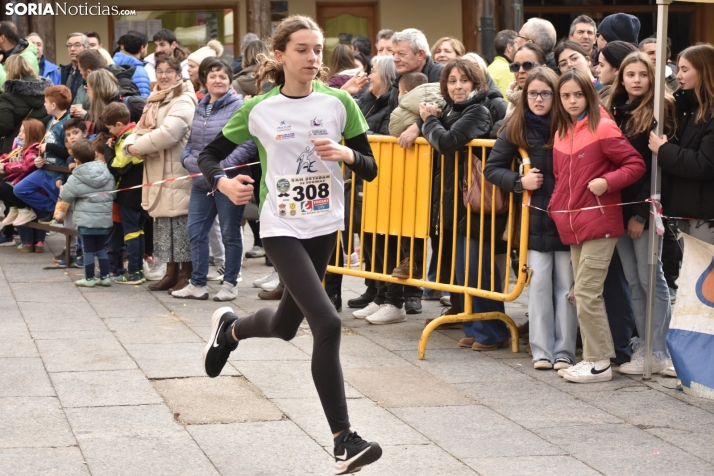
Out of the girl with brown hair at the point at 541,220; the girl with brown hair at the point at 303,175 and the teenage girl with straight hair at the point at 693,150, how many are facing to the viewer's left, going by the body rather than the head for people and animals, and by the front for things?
1

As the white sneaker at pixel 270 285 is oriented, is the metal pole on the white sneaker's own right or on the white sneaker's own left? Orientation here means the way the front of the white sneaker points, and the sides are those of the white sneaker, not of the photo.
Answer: on the white sneaker's own left

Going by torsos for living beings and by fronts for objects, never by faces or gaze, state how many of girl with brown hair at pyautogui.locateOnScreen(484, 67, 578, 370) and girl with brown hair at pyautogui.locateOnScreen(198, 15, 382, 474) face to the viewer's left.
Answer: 0

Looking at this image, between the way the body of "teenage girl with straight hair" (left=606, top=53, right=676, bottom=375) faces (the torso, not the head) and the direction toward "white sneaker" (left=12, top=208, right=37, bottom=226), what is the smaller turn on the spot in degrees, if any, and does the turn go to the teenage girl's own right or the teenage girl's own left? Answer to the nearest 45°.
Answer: approximately 90° to the teenage girl's own right

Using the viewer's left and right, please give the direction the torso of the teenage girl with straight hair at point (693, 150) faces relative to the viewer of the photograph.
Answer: facing to the left of the viewer

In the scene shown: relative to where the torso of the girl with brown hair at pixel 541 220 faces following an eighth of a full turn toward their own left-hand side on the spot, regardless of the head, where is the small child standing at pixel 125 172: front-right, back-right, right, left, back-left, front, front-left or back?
back

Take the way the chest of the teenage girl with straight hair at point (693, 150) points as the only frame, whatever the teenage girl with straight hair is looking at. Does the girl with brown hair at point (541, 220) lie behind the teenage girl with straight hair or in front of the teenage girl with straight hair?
in front

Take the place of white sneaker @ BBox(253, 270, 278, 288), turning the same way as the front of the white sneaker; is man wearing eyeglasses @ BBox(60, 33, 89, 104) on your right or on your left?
on your right

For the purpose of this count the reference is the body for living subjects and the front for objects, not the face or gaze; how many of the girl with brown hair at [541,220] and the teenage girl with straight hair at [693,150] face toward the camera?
1

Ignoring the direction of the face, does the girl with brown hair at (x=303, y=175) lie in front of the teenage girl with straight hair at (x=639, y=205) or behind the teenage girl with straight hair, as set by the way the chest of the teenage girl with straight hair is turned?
in front
